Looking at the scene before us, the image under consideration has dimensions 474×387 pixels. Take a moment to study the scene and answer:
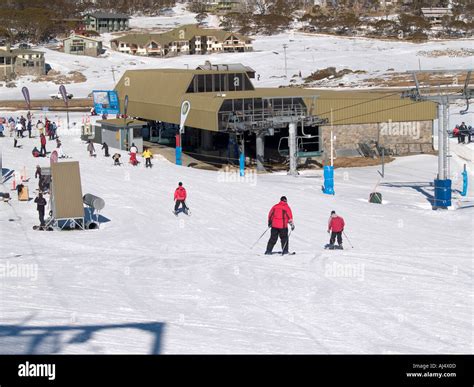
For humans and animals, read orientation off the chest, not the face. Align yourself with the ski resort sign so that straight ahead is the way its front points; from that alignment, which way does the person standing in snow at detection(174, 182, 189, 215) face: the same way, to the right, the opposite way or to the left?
the opposite way

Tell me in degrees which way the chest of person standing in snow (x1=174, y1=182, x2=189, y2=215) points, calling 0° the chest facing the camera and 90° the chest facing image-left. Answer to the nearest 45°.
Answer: approximately 180°

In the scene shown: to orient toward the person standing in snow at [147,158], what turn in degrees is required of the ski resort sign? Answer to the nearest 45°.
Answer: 0° — it already faces them

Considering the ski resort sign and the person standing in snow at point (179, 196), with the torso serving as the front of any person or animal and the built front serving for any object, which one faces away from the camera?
the person standing in snow

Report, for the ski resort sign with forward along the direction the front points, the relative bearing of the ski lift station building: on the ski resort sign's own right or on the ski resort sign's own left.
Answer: on the ski resort sign's own left

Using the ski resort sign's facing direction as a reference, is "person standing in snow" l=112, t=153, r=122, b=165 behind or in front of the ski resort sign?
in front

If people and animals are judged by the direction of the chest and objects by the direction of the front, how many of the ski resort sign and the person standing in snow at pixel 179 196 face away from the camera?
1
